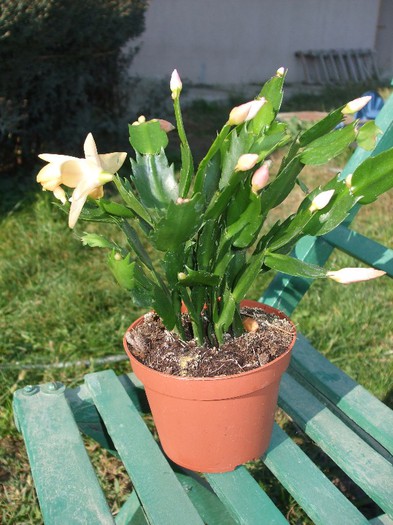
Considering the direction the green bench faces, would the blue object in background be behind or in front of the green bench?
behind

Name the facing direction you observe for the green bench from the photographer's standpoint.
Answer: facing the viewer and to the left of the viewer
